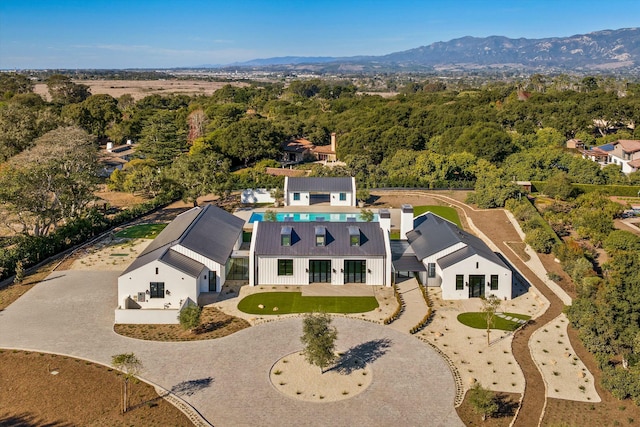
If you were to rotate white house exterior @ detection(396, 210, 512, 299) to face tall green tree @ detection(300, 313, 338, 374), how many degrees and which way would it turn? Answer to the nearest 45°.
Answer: approximately 45° to its right

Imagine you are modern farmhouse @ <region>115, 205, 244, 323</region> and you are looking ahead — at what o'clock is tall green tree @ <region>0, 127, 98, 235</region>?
The tall green tree is roughly at 5 o'clock from the modern farmhouse.

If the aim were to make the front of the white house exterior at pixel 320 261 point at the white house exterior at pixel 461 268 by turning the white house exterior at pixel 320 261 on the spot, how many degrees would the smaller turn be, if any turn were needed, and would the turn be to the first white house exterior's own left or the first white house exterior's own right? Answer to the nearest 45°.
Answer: approximately 90° to the first white house exterior's own left

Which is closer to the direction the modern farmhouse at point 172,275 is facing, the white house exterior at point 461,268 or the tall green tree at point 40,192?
the white house exterior

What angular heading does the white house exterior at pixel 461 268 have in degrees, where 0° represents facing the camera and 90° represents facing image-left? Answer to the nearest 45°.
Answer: approximately 0°

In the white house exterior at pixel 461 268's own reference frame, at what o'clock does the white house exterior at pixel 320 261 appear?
the white house exterior at pixel 320 261 is roughly at 3 o'clock from the white house exterior at pixel 461 268.

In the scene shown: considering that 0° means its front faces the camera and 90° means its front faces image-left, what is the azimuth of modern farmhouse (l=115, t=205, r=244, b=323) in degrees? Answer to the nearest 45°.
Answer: approximately 0°

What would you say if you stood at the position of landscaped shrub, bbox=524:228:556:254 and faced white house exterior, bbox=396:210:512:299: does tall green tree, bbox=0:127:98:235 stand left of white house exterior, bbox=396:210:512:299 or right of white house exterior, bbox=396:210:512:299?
right

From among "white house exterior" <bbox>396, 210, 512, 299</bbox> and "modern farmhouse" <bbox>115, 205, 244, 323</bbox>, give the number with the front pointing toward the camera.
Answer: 2
